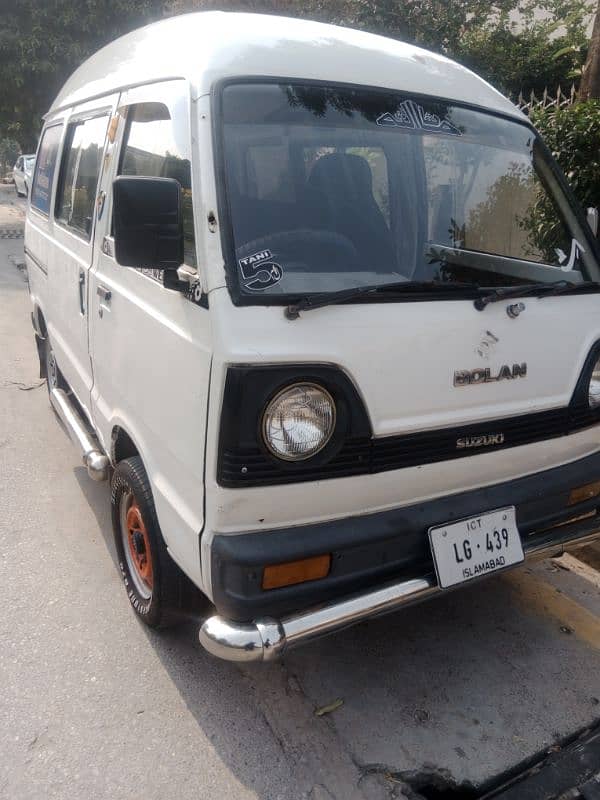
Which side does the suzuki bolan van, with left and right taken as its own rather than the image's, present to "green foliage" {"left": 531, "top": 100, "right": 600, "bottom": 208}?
left

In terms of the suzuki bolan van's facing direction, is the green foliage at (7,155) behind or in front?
behind

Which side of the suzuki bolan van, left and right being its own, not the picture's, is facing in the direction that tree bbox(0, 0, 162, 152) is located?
back

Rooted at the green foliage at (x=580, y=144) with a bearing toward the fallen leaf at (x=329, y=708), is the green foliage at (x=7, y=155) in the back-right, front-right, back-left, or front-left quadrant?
back-right

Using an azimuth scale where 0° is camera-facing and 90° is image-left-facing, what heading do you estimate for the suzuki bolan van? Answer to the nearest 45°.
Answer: approximately 315°
